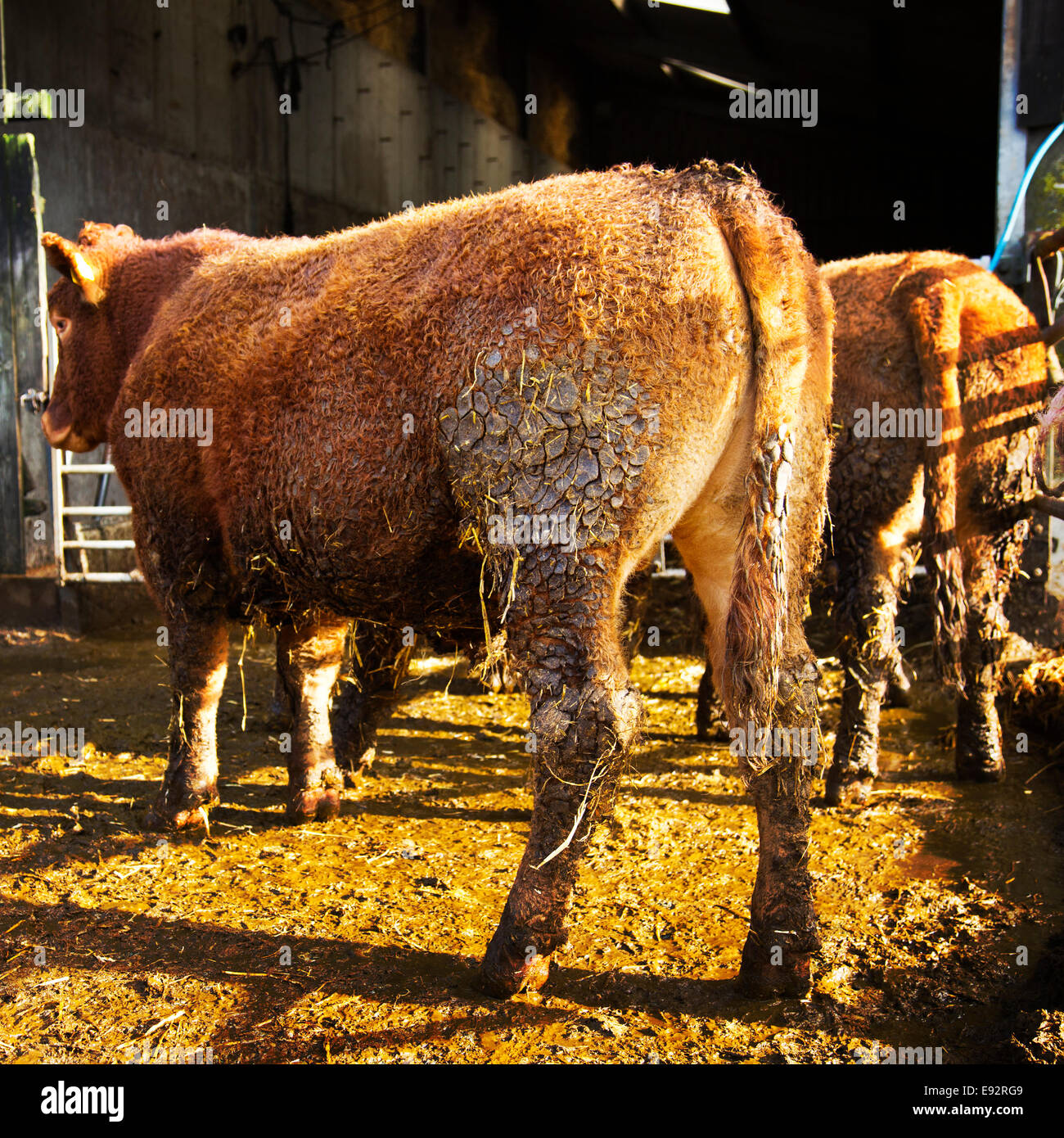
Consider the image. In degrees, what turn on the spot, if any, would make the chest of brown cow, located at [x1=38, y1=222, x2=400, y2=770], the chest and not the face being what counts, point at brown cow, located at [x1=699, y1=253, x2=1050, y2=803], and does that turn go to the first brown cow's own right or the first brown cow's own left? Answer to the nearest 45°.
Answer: approximately 180°

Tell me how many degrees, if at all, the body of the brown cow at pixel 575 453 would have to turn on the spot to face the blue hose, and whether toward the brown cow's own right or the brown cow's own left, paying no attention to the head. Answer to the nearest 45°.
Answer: approximately 90° to the brown cow's own right

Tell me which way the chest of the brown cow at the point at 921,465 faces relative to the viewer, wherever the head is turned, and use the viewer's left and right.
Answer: facing away from the viewer and to the left of the viewer

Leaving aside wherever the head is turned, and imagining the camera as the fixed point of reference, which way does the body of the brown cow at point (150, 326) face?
to the viewer's left
